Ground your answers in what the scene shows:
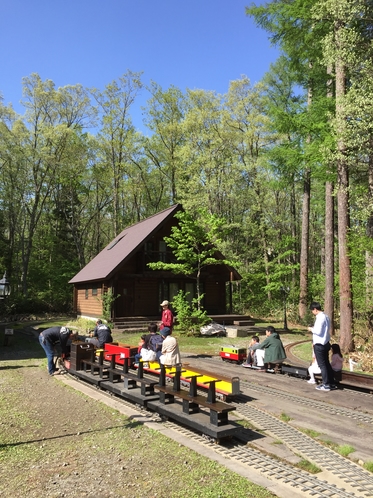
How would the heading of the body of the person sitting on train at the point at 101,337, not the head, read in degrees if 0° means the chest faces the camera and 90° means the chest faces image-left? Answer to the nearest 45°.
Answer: approximately 135°

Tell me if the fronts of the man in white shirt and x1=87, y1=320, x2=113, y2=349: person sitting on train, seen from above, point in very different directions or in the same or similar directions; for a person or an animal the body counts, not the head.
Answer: same or similar directions

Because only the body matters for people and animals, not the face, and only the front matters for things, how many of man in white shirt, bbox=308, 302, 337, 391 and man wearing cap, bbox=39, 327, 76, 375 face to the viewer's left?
1

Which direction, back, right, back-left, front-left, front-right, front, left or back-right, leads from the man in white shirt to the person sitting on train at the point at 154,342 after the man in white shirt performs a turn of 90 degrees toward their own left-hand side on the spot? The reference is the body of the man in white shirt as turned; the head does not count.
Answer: right

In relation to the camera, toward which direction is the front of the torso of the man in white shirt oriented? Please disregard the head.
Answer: to the viewer's left

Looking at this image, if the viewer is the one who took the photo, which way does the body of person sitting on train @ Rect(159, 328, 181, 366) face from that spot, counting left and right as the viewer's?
facing away from the viewer and to the left of the viewer

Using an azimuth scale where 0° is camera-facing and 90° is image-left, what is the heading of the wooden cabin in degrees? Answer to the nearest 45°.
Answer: approximately 315°

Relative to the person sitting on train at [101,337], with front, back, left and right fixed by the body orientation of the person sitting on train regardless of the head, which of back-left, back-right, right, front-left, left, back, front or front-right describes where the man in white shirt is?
back

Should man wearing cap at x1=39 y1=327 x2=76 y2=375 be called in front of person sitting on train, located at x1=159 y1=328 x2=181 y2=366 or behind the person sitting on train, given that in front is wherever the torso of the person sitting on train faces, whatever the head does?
in front

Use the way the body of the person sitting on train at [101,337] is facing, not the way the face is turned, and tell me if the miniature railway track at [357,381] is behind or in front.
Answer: behind
